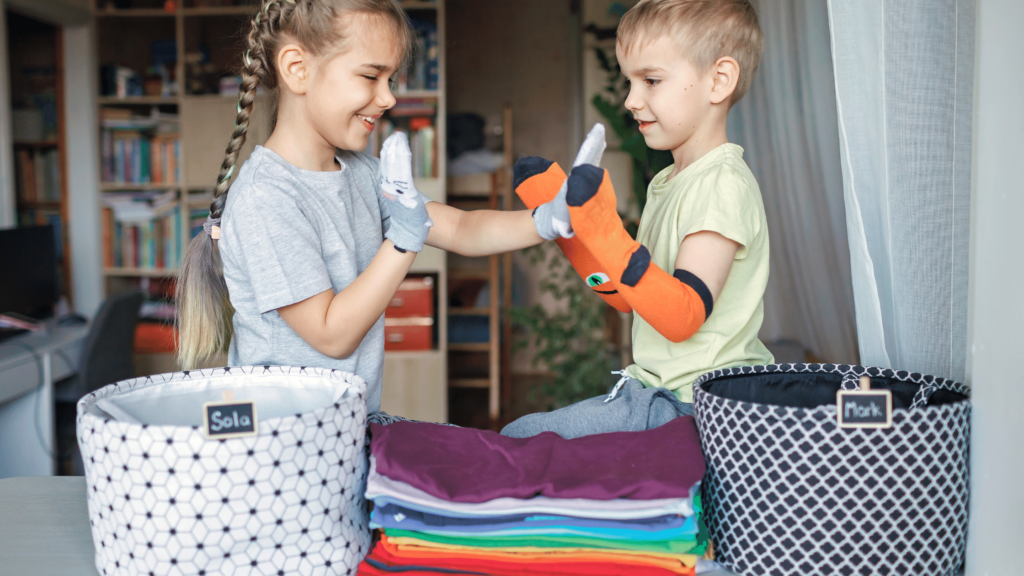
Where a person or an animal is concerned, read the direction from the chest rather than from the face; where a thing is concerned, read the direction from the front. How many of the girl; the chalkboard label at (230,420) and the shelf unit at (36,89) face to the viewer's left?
0

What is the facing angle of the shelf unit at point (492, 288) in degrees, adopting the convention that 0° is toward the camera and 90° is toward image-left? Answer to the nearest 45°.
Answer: approximately 0°

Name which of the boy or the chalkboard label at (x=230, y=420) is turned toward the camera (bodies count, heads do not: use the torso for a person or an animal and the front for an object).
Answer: the chalkboard label

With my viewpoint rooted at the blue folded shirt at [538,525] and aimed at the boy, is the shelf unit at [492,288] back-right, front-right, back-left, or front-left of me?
front-left

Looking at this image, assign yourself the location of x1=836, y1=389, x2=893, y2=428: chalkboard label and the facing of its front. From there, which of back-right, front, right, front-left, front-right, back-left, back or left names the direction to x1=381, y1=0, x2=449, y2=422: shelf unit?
back-right

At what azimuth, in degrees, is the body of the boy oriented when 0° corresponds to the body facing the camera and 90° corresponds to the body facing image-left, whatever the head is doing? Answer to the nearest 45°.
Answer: approximately 90°

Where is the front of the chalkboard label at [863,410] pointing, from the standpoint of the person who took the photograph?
facing the viewer

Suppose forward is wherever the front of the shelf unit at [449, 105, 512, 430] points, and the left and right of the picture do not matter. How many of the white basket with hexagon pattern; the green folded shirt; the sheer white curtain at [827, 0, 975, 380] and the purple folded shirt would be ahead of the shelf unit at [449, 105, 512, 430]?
4

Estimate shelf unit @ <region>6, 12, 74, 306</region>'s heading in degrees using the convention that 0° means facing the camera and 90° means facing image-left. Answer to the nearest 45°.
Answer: approximately 315°

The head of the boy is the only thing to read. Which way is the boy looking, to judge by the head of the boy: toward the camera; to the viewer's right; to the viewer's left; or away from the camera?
to the viewer's left

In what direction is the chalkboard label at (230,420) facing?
toward the camera
